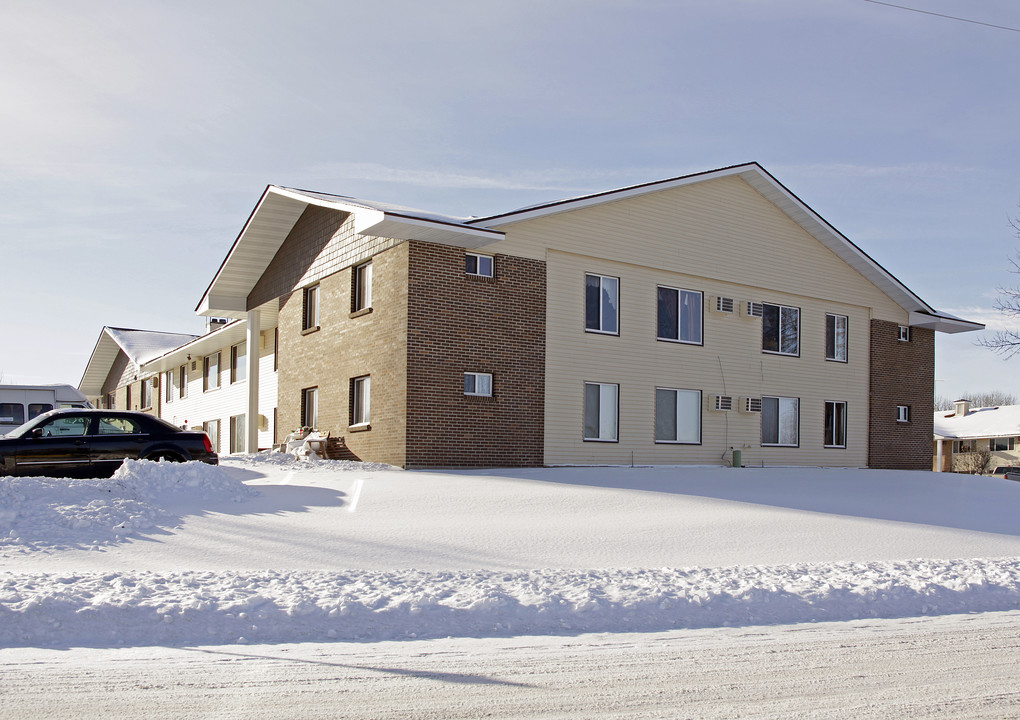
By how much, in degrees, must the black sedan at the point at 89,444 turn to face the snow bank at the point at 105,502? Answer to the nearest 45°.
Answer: approximately 90° to its left

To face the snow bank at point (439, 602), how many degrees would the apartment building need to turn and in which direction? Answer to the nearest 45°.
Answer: approximately 45° to its left

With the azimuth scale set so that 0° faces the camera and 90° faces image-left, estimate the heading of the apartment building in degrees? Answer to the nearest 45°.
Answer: approximately 45°

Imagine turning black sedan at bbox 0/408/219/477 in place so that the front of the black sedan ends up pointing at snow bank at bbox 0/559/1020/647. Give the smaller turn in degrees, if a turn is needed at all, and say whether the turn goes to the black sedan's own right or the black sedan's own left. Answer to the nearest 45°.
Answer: approximately 90° to the black sedan's own left

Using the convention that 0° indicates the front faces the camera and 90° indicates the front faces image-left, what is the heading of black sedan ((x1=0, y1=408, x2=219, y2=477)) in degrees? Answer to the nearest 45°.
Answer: approximately 90°

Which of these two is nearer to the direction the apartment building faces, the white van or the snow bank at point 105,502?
the snow bank
